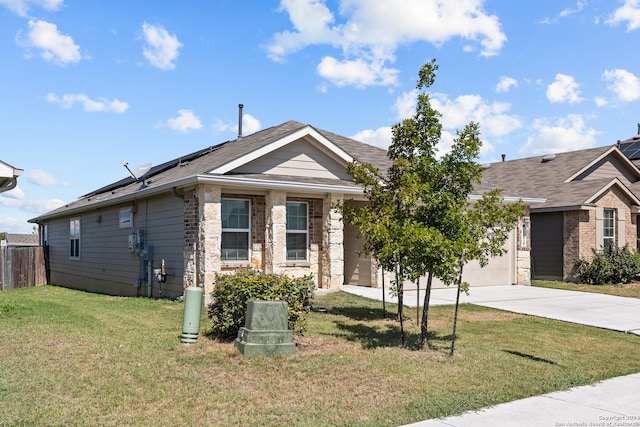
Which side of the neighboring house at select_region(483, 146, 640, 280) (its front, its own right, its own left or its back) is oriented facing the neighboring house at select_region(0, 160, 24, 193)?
right

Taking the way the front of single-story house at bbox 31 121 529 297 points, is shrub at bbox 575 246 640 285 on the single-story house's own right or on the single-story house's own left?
on the single-story house's own left

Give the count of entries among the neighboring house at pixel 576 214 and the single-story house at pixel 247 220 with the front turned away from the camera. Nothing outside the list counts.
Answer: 0

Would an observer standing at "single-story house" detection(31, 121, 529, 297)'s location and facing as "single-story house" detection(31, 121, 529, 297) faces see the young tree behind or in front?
in front

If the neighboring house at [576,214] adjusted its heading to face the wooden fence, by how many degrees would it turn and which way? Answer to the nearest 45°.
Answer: approximately 135° to its right

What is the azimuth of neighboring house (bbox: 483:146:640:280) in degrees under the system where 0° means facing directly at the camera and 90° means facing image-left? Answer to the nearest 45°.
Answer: approximately 315°

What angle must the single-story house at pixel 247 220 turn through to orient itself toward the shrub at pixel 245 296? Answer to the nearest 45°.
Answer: approximately 45° to its right

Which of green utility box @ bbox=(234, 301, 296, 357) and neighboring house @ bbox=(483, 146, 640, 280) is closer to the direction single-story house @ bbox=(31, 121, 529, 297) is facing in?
the green utility box

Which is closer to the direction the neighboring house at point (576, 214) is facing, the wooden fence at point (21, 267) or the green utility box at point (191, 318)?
the green utility box

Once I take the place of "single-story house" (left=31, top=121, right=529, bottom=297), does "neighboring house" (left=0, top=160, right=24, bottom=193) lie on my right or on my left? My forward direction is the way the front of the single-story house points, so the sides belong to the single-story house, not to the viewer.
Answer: on my right

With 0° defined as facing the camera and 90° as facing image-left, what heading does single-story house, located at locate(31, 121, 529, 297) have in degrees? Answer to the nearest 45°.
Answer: approximately 315°

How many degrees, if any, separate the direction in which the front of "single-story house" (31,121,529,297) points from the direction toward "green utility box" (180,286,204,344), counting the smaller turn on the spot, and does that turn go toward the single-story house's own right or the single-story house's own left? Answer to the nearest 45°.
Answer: approximately 45° to the single-story house's own right

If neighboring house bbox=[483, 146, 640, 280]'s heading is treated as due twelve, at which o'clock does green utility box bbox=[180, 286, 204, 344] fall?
The green utility box is roughly at 2 o'clock from the neighboring house.

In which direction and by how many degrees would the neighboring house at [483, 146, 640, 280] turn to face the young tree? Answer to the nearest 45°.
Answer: approximately 45° to its right
